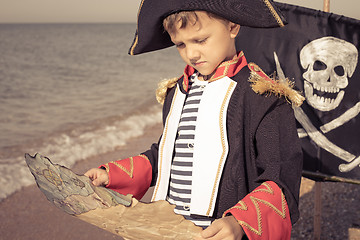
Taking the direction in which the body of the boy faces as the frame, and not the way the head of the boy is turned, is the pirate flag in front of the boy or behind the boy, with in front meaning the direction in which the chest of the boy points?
behind

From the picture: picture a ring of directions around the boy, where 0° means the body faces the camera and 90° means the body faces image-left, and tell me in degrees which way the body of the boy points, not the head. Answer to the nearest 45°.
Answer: approximately 45°
